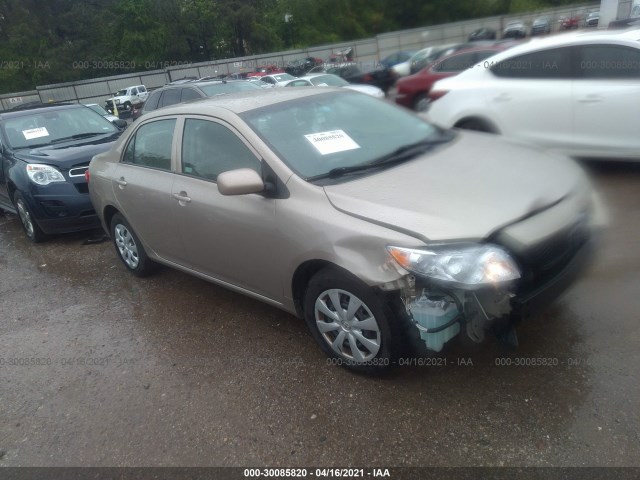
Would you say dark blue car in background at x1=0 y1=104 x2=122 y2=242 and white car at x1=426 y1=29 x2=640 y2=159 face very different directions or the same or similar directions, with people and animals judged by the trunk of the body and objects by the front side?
same or similar directions

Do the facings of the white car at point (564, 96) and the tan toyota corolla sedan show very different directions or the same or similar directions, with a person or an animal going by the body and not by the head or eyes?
same or similar directions

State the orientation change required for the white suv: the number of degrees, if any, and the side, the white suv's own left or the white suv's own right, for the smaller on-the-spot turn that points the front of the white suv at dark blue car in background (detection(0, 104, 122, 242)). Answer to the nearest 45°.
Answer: approximately 45° to the white suv's own left

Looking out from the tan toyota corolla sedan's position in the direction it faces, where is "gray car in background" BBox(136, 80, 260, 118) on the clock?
The gray car in background is roughly at 7 o'clock from the tan toyota corolla sedan.

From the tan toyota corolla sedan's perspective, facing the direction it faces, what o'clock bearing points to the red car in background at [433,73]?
The red car in background is roughly at 8 o'clock from the tan toyota corolla sedan.

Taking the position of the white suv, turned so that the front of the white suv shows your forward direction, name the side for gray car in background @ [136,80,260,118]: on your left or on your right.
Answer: on your left

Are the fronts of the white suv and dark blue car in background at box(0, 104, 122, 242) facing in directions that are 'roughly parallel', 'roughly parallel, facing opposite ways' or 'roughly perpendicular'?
roughly perpendicular

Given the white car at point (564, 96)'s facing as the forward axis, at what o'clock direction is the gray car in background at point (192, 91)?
The gray car in background is roughly at 7 o'clock from the white car.

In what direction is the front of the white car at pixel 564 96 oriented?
to the viewer's right

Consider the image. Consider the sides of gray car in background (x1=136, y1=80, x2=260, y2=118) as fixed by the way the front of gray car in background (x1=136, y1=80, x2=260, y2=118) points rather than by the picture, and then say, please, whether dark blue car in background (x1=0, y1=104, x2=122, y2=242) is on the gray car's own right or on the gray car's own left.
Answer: on the gray car's own right

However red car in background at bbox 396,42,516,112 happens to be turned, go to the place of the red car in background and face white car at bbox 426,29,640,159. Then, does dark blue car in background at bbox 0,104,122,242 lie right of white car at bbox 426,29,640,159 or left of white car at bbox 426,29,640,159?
right

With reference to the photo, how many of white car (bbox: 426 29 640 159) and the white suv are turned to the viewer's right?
1

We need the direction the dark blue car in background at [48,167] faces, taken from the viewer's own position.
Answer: facing the viewer and to the right of the viewer

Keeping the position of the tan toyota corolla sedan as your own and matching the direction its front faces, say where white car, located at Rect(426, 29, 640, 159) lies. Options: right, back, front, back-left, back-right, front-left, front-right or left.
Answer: left
